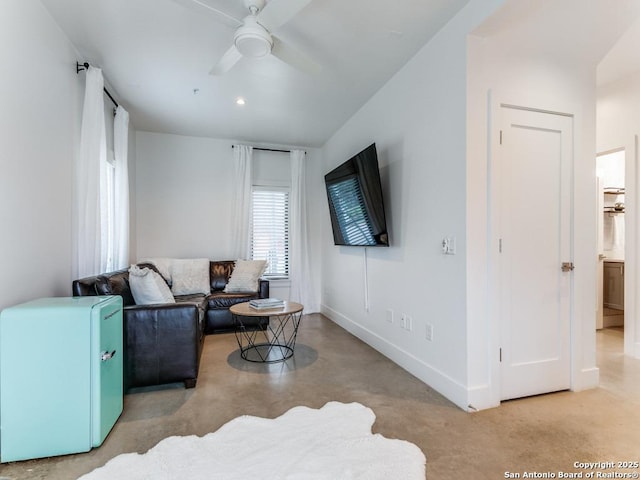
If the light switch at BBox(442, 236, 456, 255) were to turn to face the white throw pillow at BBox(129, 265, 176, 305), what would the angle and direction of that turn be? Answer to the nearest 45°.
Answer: approximately 45° to its right

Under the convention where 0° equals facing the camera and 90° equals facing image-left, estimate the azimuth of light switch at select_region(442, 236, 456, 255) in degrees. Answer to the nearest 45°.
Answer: approximately 45°

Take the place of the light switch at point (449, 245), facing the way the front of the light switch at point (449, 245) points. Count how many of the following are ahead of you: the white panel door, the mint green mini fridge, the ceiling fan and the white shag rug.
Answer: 3

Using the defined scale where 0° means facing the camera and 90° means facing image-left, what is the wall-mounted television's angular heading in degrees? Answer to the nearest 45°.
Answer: approximately 45°

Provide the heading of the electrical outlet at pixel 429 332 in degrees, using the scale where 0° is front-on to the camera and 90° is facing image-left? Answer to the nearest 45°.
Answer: approximately 45°
